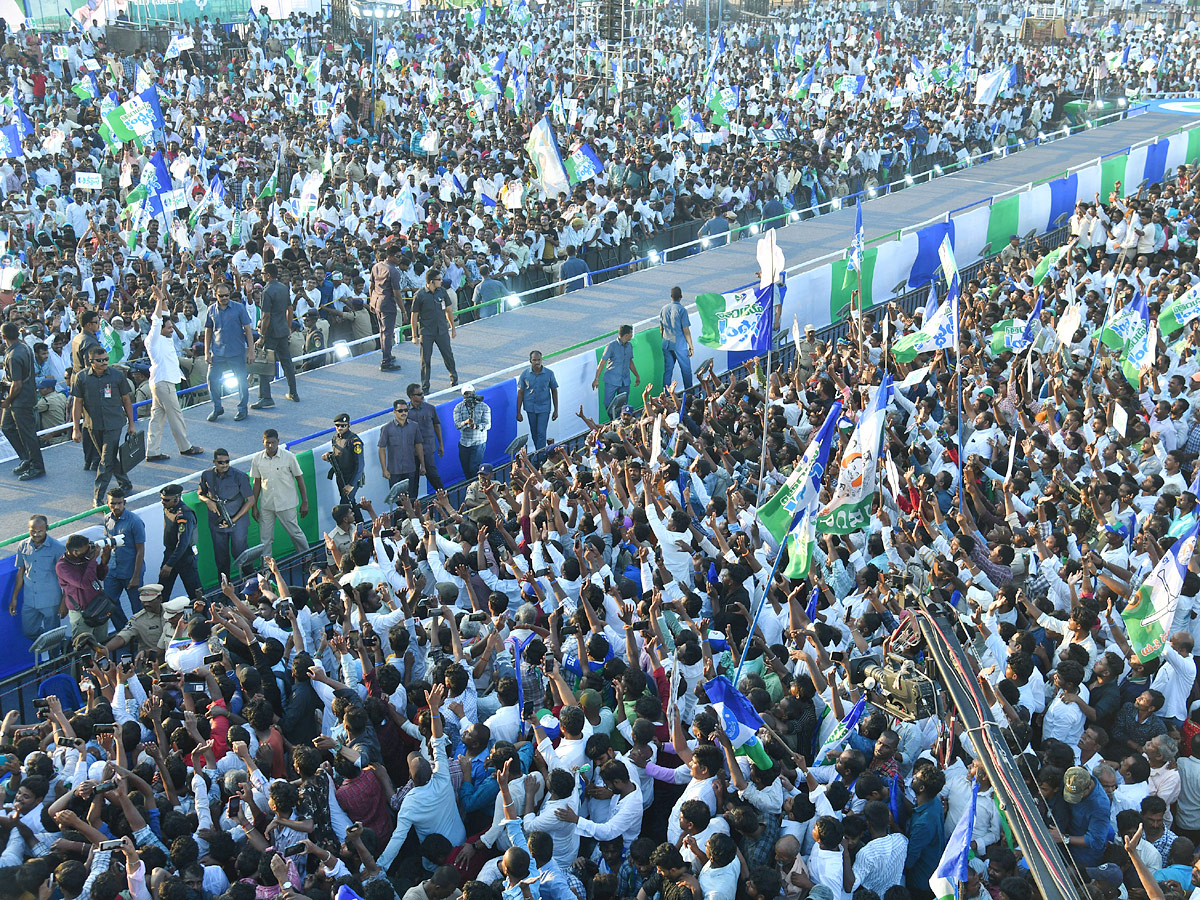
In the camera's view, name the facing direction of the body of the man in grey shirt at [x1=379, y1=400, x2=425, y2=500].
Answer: toward the camera

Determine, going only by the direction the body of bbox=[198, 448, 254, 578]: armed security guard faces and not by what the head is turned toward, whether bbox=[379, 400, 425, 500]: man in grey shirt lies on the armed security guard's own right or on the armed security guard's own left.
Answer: on the armed security guard's own left

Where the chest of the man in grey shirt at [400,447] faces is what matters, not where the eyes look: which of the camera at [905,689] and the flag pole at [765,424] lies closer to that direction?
the camera

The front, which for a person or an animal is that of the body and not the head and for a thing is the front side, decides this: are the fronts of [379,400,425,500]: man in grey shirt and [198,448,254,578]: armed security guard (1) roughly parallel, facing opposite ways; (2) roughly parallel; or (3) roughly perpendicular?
roughly parallel

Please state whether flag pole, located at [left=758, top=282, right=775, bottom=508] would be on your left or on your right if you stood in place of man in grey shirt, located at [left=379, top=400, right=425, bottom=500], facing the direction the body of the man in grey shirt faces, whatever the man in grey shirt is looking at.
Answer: on your left

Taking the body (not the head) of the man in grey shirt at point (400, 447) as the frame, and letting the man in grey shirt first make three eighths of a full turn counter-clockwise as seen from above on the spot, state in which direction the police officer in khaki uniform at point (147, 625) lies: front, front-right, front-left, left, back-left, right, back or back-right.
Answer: back

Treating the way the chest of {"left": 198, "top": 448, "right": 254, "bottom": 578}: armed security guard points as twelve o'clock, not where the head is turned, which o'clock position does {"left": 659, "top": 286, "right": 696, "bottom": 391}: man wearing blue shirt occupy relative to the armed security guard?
The man wearing blue shirt is roughly at 8 o'clock from the armed security guard.

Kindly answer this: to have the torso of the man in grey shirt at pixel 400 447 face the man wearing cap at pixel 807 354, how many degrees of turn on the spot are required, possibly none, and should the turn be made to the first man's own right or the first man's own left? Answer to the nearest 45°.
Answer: approximately 90° to the first man's own left

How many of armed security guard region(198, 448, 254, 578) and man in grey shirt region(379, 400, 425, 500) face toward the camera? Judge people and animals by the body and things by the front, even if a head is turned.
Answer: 2

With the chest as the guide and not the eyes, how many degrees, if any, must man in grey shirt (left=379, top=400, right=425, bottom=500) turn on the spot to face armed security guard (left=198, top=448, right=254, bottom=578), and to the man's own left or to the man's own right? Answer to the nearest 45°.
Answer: approximately 45° to the man's own right

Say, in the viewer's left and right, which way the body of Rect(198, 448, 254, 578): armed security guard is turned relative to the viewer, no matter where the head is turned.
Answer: facing the viewer

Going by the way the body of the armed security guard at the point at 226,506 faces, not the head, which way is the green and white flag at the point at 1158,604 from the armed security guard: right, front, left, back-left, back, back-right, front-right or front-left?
front-left
